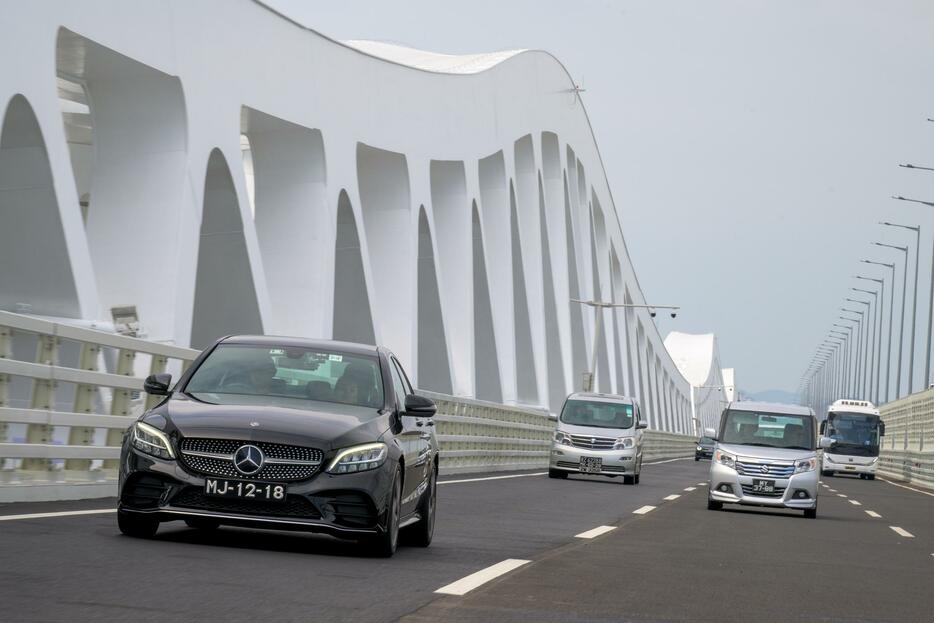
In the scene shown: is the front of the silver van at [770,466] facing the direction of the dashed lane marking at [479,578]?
yes

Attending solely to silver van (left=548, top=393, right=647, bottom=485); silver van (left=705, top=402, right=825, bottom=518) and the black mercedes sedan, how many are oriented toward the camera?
3

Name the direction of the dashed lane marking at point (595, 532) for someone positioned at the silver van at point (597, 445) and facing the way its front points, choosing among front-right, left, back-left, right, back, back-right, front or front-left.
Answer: front

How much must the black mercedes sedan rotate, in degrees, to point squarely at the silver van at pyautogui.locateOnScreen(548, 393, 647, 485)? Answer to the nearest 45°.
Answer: approximately 180°

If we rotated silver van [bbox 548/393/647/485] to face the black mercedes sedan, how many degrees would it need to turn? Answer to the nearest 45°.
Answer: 0° — it already faces it

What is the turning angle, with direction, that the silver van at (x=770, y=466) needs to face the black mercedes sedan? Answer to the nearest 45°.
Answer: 0° — it already faces it

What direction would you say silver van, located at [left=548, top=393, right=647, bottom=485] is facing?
toward the camera

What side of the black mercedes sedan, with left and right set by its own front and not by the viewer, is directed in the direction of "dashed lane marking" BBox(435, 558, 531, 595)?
front

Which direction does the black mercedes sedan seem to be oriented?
toward the camera

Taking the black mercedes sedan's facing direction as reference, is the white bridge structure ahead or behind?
behind

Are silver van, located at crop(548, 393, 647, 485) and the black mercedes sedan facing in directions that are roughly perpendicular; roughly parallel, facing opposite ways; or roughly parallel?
roughly parallel

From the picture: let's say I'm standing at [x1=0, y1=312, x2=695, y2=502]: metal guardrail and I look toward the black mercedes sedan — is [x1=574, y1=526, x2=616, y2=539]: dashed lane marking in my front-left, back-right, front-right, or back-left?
front-left

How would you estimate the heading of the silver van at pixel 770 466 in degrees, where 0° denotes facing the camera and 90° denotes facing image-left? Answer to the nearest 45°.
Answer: approximately 0°

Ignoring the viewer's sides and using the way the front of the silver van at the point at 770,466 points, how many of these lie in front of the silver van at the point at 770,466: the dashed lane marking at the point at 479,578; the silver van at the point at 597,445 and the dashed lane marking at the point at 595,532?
2

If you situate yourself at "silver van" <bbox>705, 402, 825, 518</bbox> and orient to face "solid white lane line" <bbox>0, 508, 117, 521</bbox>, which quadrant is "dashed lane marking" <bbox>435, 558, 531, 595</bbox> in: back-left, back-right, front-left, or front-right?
front-left

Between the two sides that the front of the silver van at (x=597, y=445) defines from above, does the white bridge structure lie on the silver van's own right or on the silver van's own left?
on the silver van's own right

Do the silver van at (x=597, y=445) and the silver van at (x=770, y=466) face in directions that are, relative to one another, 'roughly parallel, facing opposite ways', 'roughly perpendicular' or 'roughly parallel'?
roughly parallel
